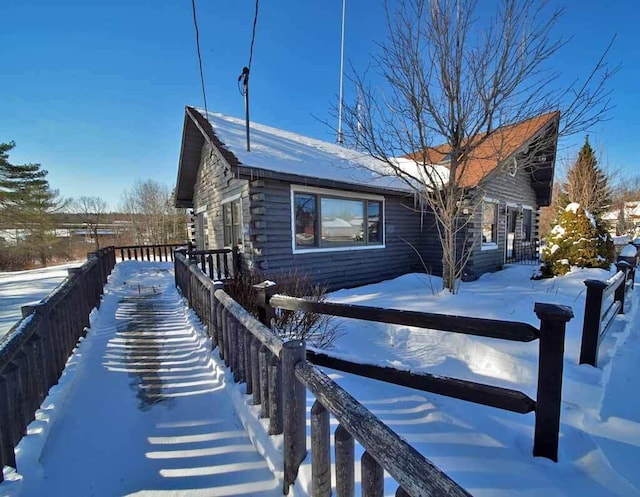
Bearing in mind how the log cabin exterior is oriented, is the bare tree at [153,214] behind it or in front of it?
behind

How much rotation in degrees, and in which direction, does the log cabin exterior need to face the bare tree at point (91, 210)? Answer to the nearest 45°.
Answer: approximately 180°

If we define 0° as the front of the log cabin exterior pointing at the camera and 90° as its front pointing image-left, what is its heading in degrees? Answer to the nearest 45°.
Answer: approximately 315°

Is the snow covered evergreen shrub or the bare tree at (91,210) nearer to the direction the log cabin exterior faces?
the snow covered evergreen shrub

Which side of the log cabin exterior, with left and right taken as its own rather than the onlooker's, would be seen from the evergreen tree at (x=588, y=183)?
left

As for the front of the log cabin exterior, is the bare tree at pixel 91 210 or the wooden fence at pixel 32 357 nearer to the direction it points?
the wooden fence

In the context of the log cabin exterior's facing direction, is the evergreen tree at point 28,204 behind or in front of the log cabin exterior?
behind

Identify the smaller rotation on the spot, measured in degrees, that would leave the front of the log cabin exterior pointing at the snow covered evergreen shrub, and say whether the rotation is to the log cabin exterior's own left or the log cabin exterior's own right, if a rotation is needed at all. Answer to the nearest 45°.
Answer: approximately 45° to the log cabin exterior's own left
